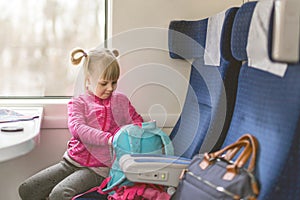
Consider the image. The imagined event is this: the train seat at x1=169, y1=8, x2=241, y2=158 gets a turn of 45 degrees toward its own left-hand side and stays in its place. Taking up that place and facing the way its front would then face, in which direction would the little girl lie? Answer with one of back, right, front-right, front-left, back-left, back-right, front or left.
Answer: right

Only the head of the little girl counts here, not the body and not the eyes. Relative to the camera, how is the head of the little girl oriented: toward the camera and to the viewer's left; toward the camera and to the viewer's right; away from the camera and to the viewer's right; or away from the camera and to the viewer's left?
toward the camera and to the viewer's right

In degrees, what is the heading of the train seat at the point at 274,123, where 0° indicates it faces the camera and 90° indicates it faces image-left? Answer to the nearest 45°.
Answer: approximately 45°

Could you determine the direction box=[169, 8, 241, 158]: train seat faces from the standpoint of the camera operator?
facing the viewer and to the left of the viewer

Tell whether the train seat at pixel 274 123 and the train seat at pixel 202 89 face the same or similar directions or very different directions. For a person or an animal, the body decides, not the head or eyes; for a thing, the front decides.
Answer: same or similar directions

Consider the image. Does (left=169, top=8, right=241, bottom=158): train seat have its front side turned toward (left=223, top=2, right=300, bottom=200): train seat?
no

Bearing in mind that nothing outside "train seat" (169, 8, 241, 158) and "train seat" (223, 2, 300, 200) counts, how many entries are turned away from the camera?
0
